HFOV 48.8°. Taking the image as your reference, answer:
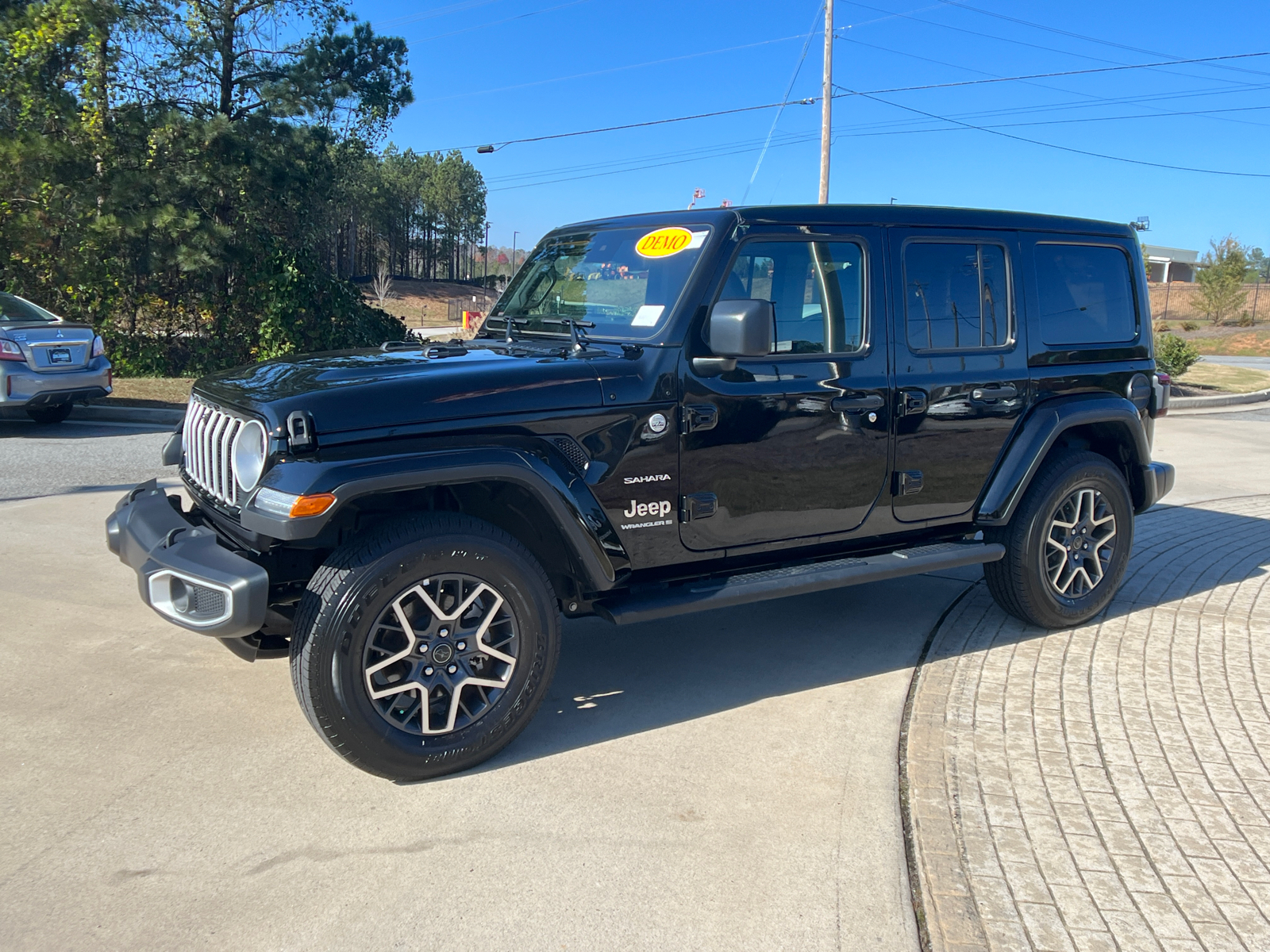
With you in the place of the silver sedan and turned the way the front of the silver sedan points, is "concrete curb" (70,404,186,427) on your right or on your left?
on your right

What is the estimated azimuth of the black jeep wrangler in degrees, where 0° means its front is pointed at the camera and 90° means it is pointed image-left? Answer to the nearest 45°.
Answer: approximately 45°

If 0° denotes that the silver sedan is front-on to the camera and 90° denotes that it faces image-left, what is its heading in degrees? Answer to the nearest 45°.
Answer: approximately 135°

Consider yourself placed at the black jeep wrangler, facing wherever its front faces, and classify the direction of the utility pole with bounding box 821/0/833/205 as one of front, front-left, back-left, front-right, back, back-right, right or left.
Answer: back-right

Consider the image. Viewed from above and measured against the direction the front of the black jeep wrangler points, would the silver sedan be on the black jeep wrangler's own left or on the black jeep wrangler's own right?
on the black jeep wrangler's own right

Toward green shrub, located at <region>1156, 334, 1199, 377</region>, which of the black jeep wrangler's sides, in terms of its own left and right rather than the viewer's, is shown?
back
